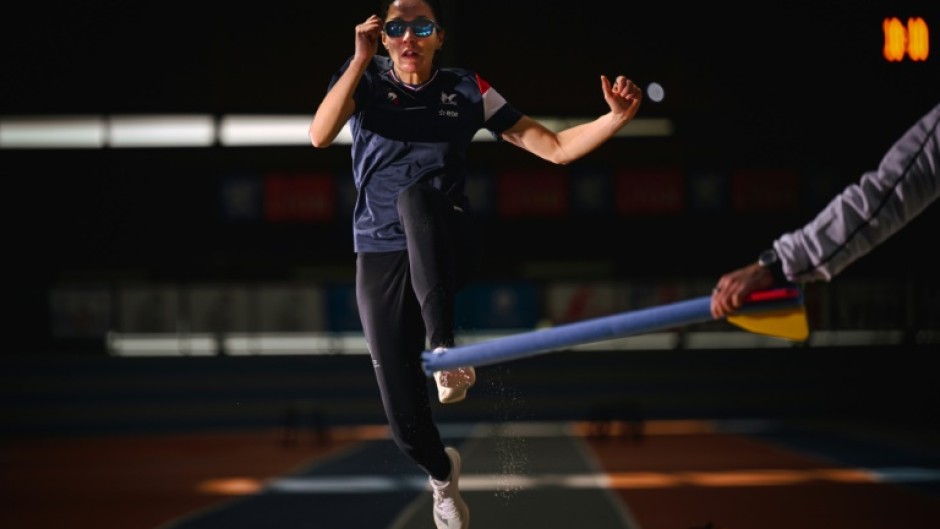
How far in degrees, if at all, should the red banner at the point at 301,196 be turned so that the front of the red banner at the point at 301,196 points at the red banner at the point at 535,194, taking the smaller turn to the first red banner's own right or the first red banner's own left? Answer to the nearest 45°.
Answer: approximately 90° to the first red banner's own left

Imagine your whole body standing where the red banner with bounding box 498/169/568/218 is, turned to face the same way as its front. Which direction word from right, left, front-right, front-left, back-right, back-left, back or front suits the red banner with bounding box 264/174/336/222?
right

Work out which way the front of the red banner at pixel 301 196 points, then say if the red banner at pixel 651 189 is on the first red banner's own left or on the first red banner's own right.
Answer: on the first red banner's own left

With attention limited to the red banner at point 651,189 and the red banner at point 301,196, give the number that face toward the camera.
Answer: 2

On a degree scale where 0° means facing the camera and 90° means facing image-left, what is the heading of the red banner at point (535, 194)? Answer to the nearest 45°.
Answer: approximately 0°

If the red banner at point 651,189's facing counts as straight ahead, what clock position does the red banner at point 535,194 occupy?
the red banner at point 535,194 is roughly at 3 o'clock from the red banner at point 651,189.

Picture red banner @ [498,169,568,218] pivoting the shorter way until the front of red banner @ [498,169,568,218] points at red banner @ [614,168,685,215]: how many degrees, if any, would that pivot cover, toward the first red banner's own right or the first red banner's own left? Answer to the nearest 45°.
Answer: approximately 90° to the first red banner's own left
